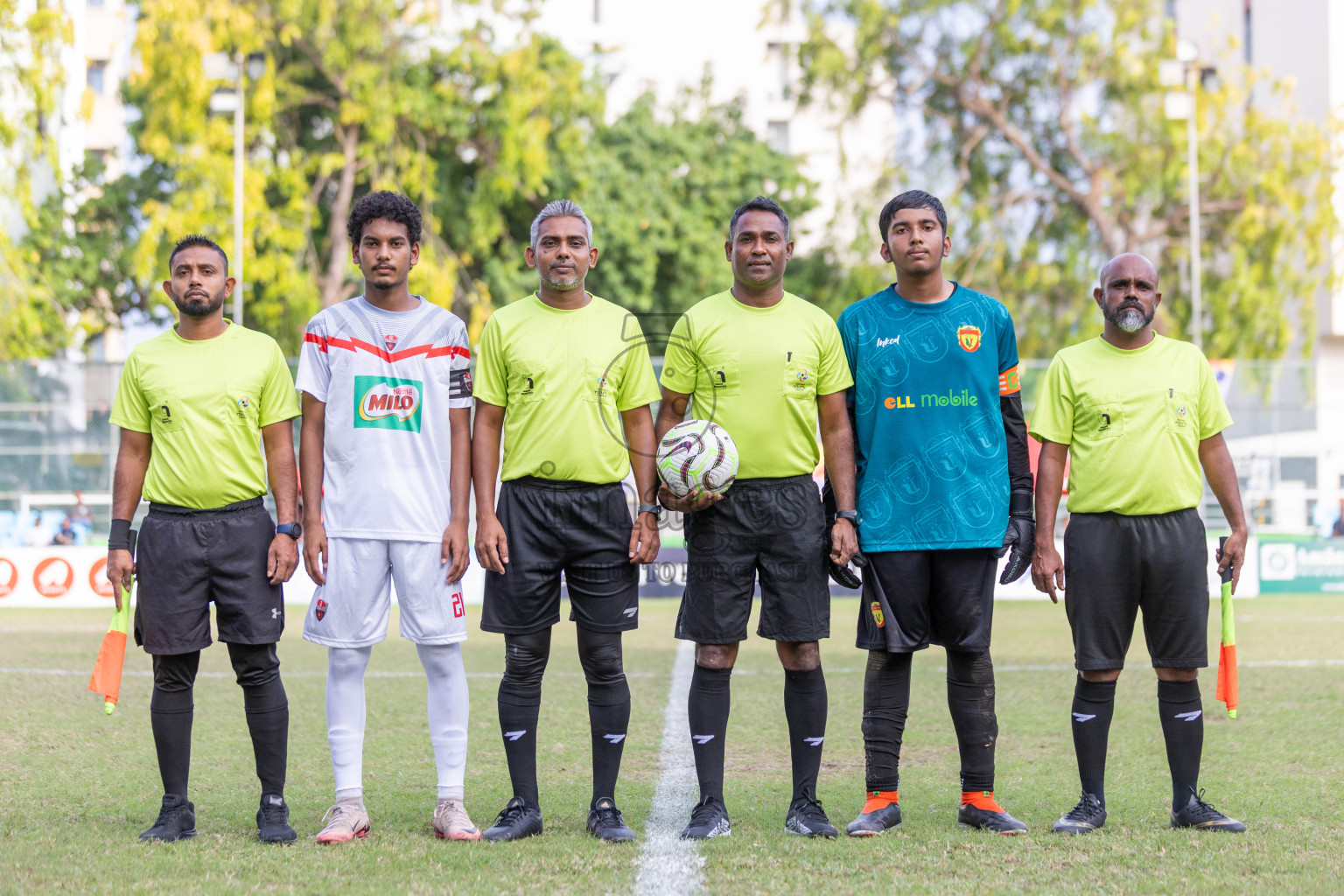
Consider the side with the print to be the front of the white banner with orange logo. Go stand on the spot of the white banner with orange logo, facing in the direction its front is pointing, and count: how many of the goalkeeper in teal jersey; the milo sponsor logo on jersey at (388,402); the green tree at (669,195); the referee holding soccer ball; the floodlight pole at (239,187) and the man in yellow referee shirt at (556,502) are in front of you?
4

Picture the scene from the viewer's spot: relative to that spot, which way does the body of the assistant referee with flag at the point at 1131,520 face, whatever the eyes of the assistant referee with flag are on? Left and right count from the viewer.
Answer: facing the viewer

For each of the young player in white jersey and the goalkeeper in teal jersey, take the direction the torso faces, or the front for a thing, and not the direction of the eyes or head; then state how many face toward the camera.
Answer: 2

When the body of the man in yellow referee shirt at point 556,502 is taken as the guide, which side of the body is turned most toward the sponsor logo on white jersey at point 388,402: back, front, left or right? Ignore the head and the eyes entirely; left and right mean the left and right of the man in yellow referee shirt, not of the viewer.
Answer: right

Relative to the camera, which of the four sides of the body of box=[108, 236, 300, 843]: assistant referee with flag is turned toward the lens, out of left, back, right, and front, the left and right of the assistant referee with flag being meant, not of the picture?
front

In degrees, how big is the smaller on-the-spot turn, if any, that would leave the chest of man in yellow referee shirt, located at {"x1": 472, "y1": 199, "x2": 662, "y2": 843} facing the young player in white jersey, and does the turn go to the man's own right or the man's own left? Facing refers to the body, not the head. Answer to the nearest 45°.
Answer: approximately 90° to the man's own right
